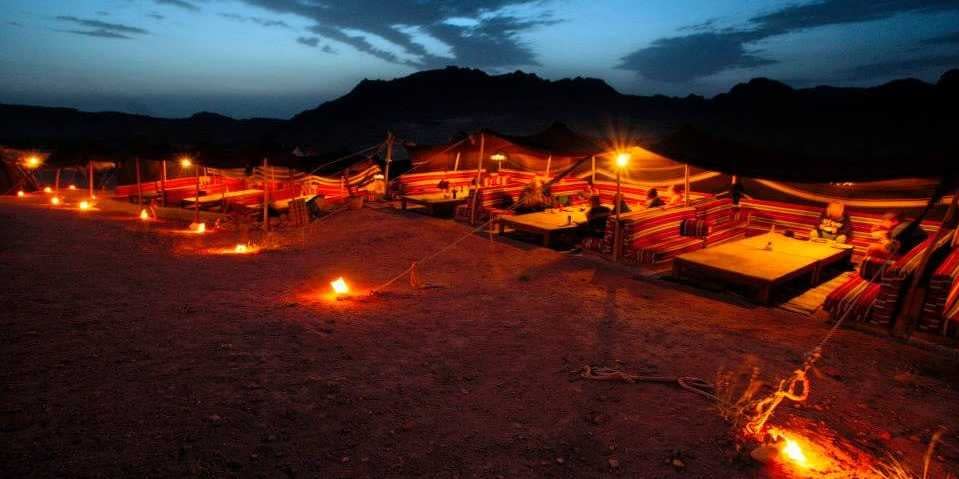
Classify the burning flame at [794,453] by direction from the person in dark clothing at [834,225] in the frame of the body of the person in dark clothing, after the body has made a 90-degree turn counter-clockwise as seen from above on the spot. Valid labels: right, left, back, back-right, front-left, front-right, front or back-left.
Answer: front-right

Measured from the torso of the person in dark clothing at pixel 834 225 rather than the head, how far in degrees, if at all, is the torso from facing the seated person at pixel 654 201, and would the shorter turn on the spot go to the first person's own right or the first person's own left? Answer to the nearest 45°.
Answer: approximately 45° to the first person's own right

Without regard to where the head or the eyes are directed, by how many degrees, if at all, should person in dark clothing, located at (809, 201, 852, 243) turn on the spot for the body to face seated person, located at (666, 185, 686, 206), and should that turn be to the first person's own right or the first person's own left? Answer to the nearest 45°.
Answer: approximately 135° to the first person's own right

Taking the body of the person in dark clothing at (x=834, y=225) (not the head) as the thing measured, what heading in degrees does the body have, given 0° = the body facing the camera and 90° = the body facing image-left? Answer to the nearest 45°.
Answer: approximately 45°

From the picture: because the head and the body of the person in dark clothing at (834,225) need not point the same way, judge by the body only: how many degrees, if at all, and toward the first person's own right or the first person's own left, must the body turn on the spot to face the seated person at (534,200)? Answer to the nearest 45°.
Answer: approximately 45° to the first person's own right

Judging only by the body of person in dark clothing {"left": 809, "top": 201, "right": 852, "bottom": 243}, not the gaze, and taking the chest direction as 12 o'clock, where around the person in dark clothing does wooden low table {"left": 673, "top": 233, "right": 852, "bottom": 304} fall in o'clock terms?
The wooden low table is roughly at 1 o'clock from the person in dark clothing.

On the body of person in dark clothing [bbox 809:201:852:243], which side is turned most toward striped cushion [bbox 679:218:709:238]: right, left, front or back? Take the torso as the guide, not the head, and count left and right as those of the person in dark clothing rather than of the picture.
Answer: right

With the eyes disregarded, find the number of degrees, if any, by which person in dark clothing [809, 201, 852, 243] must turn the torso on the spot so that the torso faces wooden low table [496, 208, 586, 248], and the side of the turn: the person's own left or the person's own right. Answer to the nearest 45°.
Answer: approximately 45° to the person's own right
